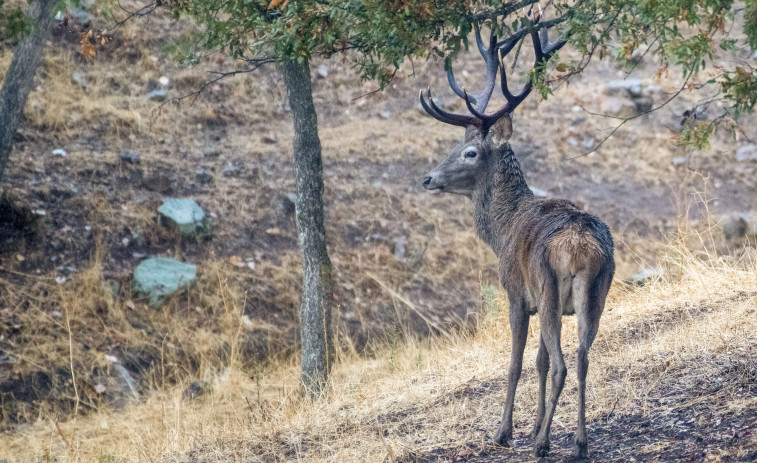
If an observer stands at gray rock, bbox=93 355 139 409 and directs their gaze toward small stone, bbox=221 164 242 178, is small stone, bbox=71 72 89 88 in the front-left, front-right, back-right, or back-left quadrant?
front-left

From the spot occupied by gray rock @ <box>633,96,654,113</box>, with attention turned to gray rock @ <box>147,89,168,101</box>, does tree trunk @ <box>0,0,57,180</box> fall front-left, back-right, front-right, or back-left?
front-left

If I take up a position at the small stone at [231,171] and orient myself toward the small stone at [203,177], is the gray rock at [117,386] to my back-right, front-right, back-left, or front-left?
front-left

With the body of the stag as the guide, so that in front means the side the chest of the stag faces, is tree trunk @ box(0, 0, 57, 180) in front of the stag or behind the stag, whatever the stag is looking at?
in front

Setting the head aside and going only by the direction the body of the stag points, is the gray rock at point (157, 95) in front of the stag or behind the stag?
in front

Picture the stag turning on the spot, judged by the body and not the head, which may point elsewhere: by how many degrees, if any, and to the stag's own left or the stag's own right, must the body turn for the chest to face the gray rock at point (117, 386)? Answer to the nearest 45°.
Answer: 0° — it already faces it

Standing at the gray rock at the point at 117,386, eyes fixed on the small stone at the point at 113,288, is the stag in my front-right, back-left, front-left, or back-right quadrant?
back-right

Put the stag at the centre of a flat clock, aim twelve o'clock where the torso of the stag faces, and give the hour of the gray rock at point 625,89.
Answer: The gray rock is roughly at 2 o'clock from the stag.

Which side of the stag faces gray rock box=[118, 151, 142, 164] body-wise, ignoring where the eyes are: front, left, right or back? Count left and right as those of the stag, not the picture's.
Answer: front

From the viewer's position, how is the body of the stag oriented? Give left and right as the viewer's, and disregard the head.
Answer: facing away from the viewer and to the left of the viewer

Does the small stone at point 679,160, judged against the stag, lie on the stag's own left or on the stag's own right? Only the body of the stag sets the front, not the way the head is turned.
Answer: on the stag's own right

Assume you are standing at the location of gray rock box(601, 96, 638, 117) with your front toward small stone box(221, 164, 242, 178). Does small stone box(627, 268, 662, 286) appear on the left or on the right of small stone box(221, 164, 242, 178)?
left

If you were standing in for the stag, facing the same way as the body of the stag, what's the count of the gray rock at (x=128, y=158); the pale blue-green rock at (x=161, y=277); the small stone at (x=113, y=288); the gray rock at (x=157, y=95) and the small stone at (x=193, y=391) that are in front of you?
5
